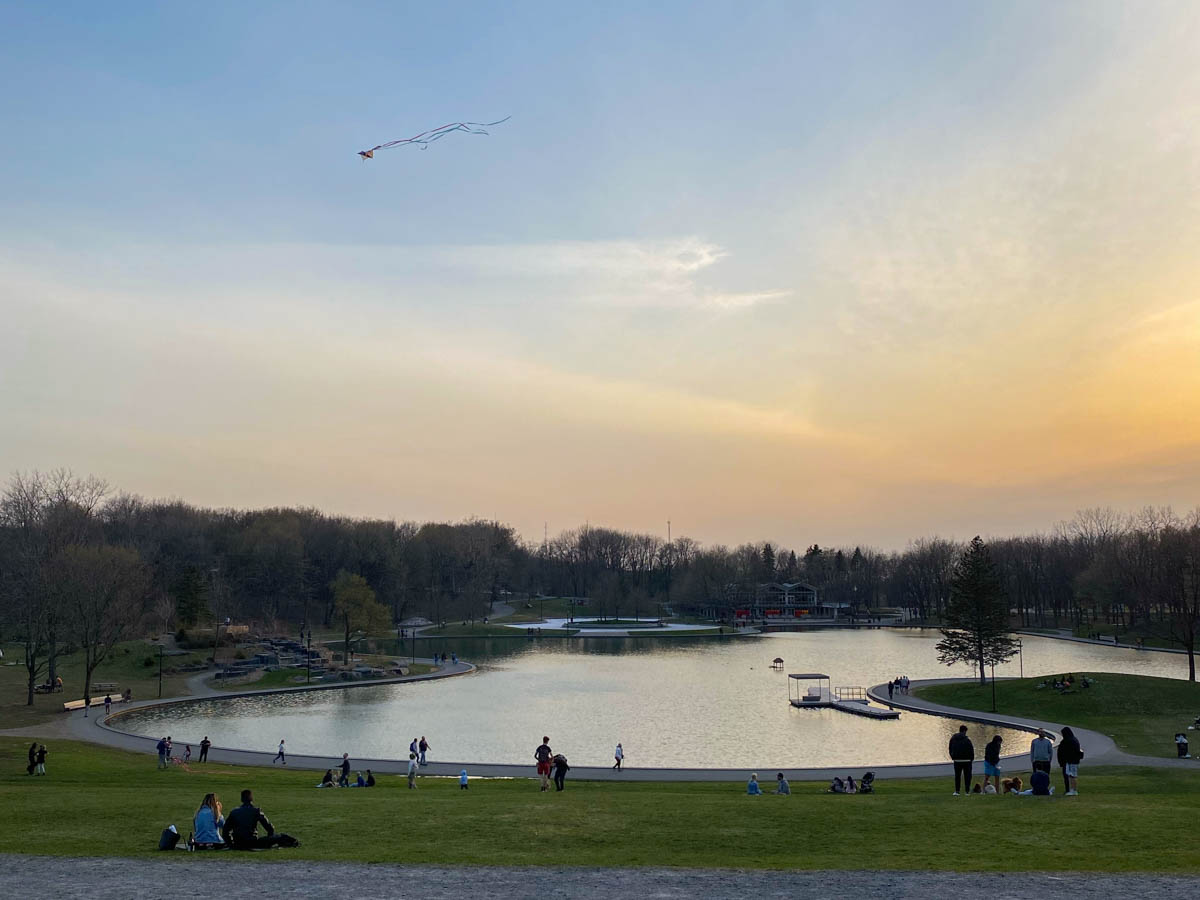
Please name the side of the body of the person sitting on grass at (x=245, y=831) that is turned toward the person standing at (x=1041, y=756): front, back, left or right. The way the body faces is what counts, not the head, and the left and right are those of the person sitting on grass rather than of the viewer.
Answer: right

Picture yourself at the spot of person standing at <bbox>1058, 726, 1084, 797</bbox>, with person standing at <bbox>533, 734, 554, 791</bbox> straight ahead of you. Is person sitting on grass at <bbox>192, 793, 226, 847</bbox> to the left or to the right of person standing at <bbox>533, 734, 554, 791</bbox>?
left

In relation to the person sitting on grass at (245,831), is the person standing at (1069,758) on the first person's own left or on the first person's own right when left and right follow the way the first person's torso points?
on the first person's own right

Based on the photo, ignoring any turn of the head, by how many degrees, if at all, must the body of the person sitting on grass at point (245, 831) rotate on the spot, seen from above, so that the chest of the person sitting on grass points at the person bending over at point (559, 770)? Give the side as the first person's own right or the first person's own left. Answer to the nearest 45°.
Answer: approximately 45° to the first person's own right

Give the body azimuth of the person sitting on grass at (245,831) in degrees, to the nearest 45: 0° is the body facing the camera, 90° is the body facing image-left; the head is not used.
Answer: approximately 180°

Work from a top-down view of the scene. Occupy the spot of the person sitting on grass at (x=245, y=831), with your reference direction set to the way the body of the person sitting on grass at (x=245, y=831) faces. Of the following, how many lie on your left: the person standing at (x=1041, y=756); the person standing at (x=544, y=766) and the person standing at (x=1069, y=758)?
0

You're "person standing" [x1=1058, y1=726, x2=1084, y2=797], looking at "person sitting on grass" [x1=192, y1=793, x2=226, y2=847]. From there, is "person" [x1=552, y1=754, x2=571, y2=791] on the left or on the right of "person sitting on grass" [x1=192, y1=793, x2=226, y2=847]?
right

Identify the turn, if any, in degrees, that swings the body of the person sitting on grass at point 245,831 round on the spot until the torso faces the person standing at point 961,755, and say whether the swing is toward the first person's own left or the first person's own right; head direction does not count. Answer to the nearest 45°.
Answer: approximately 90° to the first person's own right

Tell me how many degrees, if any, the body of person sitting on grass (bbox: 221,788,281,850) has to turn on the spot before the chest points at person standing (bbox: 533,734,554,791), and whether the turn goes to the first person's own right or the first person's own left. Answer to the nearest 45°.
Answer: approximately 45° to the first person's own right
